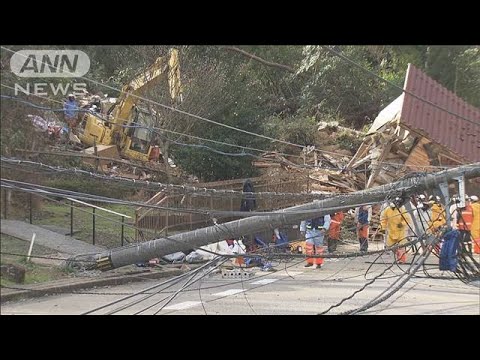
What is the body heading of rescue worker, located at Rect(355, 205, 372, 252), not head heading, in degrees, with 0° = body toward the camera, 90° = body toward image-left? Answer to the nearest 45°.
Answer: approximately 180°

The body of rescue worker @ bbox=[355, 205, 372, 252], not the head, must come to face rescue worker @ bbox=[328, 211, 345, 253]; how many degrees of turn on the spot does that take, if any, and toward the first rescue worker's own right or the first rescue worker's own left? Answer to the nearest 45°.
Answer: approximately 135° to the first rescue worker's own left

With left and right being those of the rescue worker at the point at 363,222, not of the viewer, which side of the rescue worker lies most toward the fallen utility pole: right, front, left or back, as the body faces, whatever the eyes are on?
back
